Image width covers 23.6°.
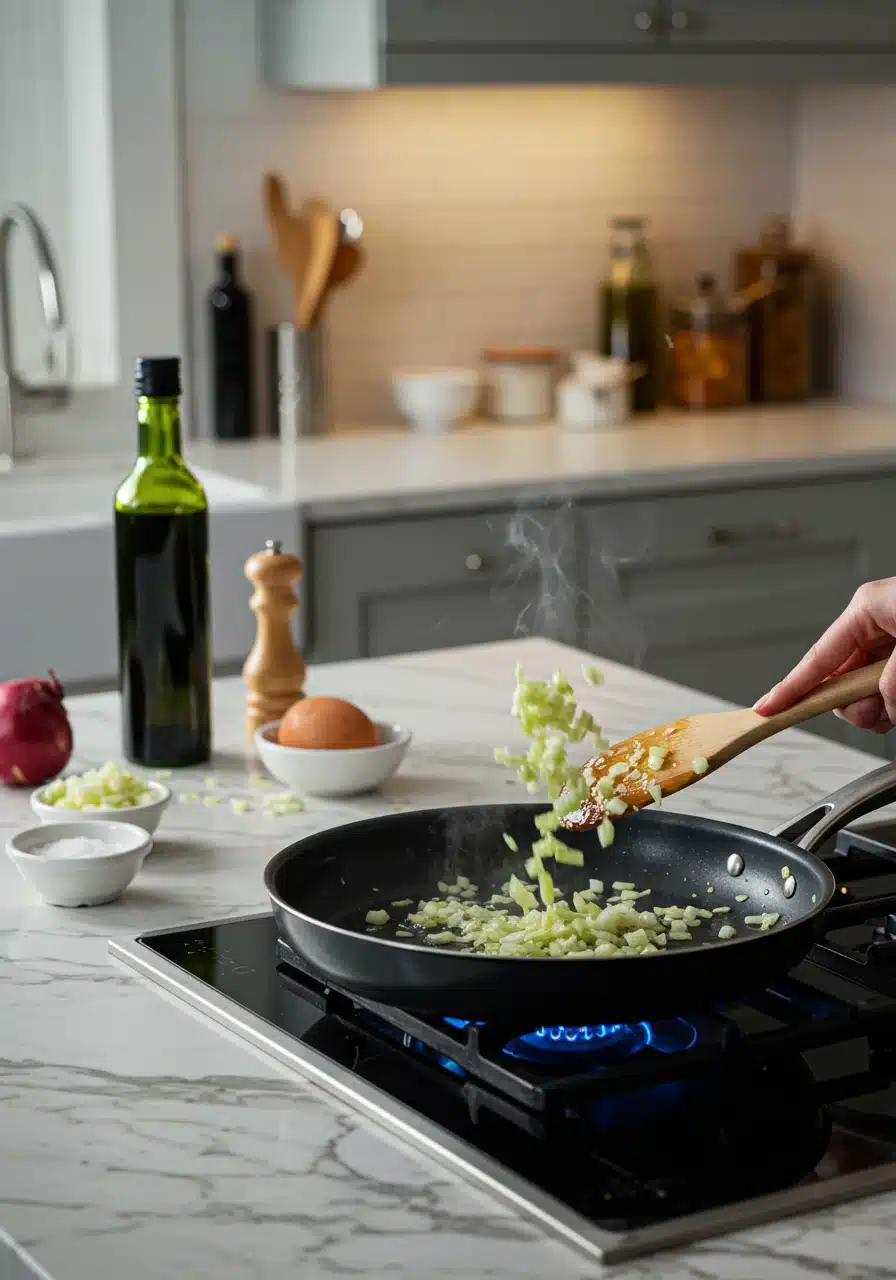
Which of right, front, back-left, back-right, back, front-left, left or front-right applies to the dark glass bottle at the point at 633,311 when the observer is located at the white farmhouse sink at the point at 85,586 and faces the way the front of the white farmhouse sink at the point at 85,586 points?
back-left

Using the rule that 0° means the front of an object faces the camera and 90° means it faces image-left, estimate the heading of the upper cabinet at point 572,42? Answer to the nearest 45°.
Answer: approximately 0°

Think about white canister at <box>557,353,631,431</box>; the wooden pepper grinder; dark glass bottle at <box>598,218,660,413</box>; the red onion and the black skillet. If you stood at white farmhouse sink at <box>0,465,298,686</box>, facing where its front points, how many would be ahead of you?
3

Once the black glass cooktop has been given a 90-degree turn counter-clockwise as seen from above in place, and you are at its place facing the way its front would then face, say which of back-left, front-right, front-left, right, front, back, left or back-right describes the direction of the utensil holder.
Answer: back-left

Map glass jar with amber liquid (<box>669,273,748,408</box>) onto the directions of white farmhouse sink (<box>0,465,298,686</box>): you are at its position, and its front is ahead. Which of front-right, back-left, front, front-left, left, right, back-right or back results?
back-left
